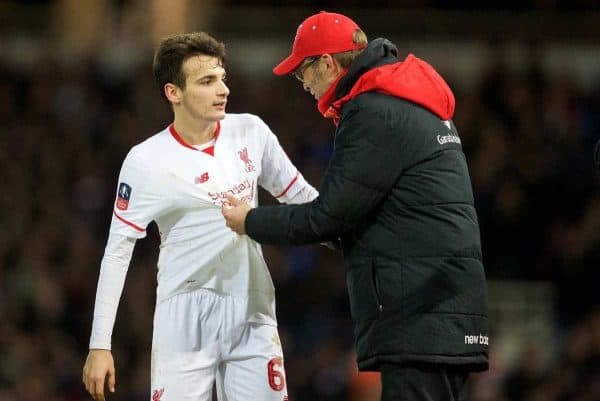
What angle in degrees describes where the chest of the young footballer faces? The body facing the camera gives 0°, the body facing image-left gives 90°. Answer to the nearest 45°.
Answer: approximately 315°

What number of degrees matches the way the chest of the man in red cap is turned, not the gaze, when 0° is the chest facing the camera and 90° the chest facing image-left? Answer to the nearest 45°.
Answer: approximately 90°

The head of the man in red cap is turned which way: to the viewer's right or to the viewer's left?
to the viewer's left
